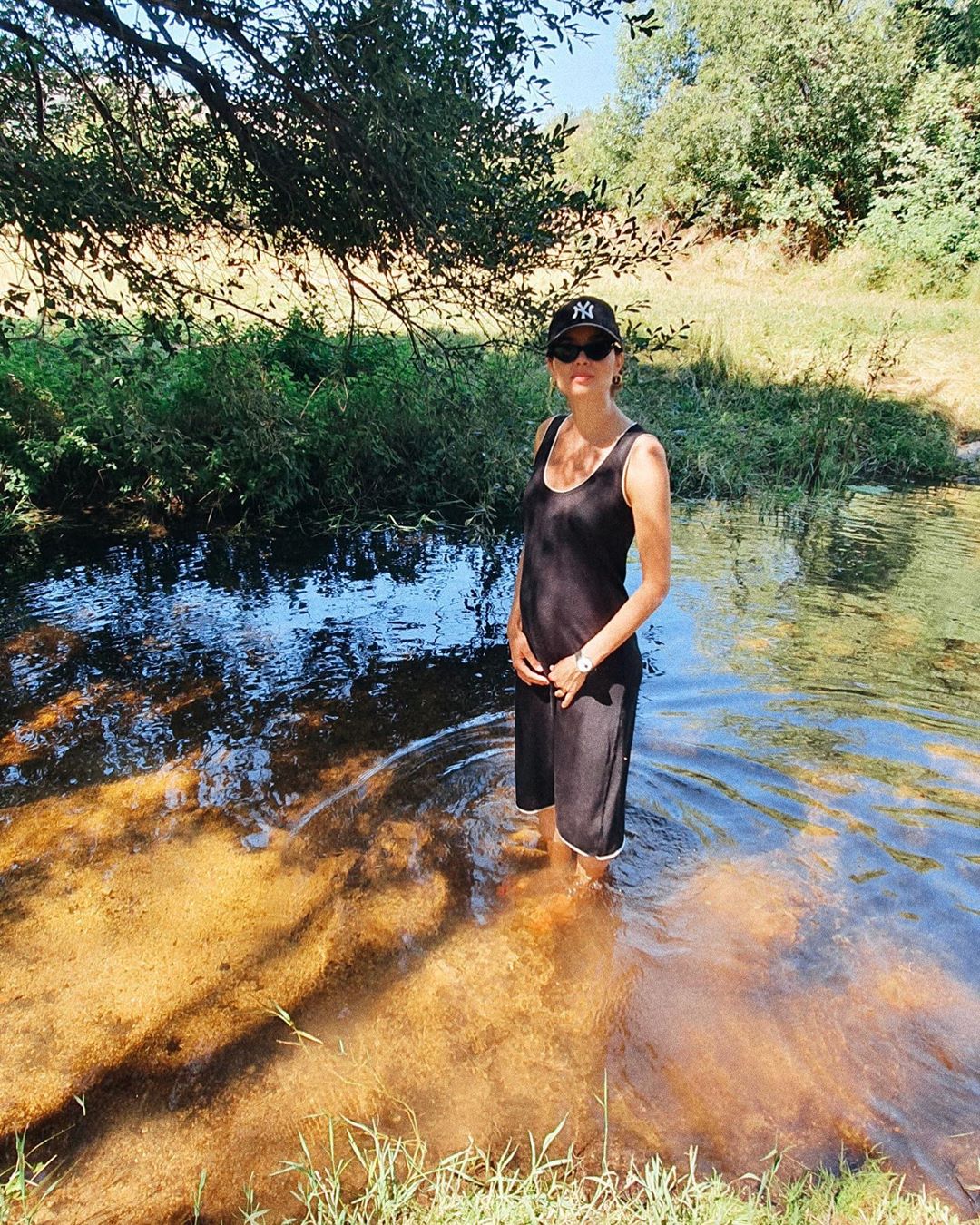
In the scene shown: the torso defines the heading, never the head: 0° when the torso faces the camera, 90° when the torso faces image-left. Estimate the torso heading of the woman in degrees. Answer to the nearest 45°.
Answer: approximately 45°

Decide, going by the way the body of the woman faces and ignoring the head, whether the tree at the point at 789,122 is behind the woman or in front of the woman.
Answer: behind

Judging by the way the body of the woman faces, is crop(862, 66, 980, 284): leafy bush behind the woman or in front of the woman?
behind

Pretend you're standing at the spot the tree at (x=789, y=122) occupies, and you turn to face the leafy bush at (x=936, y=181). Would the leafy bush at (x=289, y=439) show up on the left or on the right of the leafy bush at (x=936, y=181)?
right

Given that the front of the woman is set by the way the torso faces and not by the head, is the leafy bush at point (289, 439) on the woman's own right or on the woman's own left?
on the woman's own right

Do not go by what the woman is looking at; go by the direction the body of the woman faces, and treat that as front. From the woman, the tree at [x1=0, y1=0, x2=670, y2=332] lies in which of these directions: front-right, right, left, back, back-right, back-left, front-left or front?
right
